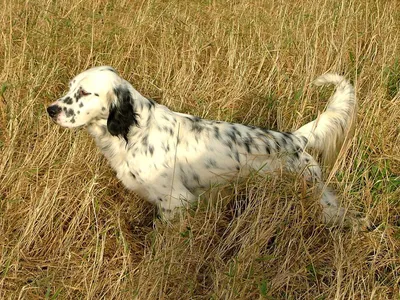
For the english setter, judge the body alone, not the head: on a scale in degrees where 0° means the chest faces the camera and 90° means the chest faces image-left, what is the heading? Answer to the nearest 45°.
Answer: approximately 90°
